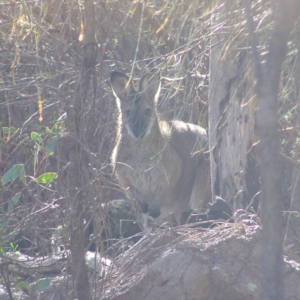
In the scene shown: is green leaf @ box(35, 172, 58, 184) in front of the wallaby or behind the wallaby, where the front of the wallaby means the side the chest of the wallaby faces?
in front

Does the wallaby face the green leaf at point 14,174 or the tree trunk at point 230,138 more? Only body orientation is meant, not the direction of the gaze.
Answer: the green leaf

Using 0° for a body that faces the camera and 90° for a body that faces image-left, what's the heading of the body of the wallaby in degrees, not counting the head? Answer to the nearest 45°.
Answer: approximately 45°

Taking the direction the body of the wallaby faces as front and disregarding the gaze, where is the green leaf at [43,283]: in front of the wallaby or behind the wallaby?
in front

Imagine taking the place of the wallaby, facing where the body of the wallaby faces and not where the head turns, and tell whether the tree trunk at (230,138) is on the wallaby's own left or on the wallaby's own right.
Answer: on the wallaby's own left

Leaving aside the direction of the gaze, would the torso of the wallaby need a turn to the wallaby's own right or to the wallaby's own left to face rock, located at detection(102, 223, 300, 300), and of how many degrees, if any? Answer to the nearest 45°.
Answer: approximately 45° to the wallaby's own left
